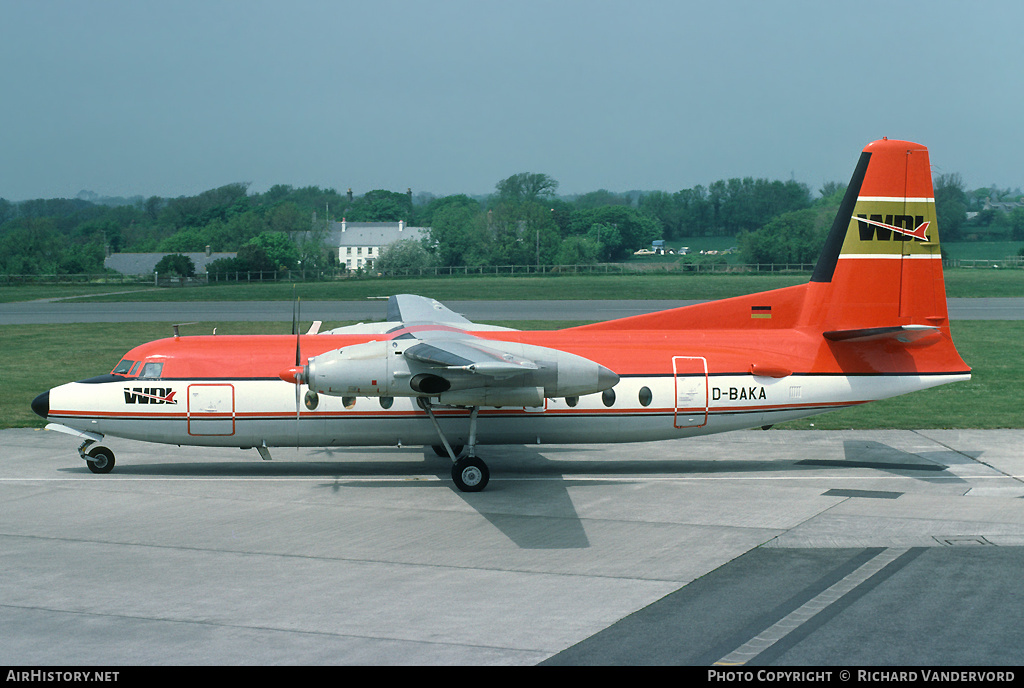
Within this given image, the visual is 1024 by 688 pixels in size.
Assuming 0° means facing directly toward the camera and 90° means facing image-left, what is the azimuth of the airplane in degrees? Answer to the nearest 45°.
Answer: approximately 90°
